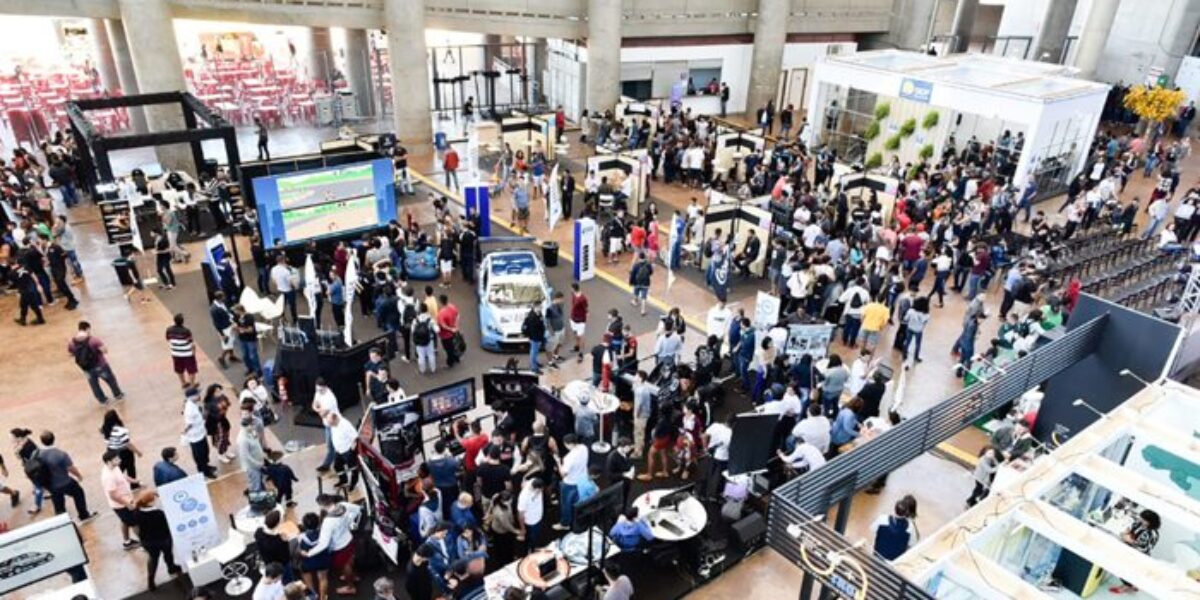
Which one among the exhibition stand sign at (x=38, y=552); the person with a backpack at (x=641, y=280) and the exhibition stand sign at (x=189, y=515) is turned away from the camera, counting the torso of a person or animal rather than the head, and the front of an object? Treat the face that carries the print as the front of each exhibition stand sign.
the person with a backpack

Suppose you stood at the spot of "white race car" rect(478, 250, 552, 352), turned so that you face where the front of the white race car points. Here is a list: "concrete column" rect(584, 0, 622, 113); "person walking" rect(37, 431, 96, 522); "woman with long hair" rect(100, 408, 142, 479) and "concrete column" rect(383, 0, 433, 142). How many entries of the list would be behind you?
2

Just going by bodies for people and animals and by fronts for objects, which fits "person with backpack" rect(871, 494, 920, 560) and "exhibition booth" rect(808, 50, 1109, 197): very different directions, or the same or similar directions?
very different directions

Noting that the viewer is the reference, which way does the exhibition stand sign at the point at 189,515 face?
facing the viewer

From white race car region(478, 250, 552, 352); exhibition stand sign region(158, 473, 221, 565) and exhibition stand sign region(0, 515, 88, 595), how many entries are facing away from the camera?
0

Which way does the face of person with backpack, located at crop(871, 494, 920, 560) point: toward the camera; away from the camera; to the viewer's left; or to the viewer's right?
away from the camera

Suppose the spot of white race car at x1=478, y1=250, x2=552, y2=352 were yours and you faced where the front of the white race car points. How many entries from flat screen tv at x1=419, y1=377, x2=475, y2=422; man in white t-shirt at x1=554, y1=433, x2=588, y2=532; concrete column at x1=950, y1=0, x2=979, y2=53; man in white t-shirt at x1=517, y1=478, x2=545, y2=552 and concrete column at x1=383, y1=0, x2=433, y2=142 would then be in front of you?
3

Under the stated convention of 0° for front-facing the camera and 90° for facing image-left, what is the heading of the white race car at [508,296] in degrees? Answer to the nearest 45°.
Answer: approximately 0°

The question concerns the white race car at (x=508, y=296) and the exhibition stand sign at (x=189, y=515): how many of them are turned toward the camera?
2

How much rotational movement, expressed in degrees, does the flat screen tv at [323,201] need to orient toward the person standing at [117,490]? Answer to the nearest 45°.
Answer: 0° — it already faces them

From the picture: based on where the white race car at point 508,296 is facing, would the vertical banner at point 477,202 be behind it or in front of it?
behind

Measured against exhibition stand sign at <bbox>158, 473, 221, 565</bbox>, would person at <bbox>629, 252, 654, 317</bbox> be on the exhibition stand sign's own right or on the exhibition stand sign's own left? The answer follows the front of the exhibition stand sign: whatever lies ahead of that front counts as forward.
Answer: on the exhibition stand sign's own left

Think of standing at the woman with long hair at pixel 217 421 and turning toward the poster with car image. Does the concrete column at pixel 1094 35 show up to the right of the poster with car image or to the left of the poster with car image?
left
